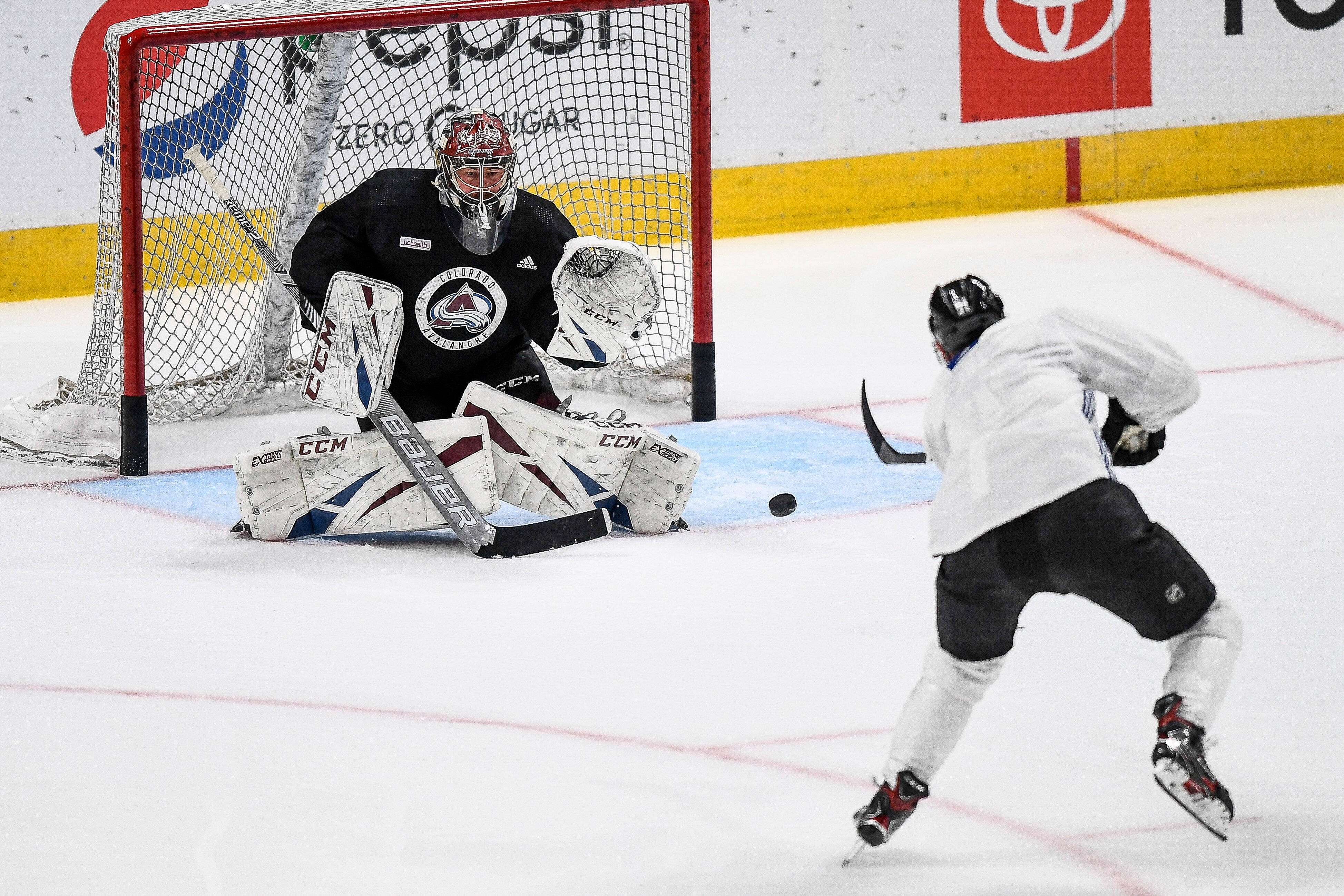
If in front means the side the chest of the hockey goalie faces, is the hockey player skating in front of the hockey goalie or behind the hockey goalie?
in front

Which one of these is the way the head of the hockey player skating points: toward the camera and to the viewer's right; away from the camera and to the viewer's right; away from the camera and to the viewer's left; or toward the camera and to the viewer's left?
away from the camera and to the viewer's left

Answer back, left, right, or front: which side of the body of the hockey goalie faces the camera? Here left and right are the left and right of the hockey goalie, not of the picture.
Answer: front

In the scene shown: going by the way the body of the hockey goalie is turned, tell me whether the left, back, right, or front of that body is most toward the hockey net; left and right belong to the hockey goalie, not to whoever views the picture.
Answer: back

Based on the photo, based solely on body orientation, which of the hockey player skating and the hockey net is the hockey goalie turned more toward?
the hockey player skating
